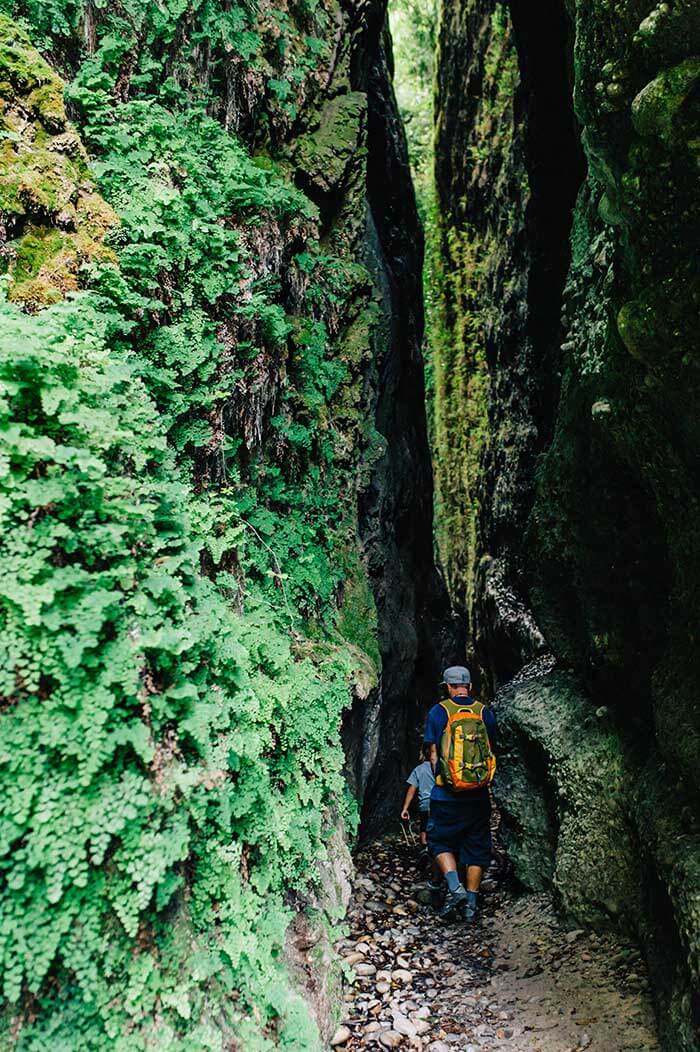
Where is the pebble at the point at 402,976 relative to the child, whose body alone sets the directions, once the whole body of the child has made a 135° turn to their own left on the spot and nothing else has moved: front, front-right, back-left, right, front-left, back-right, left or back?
front-left

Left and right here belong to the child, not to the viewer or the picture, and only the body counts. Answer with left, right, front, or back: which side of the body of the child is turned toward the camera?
back

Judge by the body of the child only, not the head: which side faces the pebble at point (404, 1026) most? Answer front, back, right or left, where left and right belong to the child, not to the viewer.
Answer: back

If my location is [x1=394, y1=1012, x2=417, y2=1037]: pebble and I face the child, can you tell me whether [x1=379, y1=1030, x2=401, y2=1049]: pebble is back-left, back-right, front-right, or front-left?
back-left

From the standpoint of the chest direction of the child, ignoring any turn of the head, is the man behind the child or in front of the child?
behind

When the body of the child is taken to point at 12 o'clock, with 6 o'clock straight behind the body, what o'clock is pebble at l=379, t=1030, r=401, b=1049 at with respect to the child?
The pebble is roughly at 6 o'clock from the child.
